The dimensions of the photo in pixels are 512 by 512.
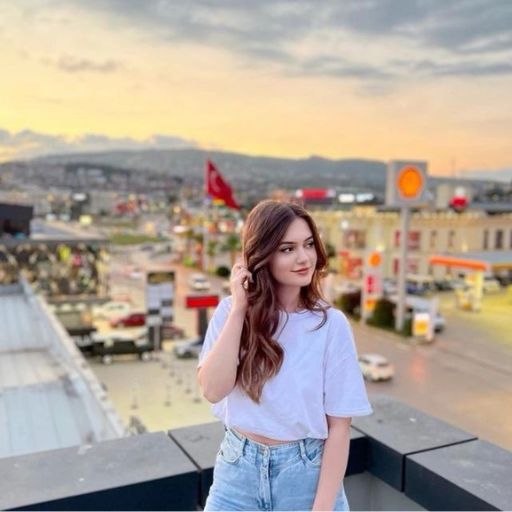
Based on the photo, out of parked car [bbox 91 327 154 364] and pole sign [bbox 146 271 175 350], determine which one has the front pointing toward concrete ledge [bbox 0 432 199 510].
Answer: the pole sign

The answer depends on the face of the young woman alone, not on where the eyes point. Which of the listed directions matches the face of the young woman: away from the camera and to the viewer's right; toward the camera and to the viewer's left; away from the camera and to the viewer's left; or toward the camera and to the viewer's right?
toward the camera and to the viewer's right

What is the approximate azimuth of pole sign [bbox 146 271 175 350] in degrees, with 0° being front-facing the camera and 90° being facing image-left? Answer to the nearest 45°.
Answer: approximately 0°

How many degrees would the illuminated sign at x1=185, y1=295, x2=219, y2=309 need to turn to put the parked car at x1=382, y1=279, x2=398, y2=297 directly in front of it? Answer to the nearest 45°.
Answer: approximately 135° to its left

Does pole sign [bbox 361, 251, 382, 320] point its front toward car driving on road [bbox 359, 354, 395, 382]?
yes

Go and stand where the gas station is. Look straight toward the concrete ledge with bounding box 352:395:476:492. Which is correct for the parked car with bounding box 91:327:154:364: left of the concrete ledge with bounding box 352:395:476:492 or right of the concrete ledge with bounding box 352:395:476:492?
right

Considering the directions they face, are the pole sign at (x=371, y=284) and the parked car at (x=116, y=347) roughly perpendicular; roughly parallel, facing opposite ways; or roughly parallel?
roughly perpendicular
